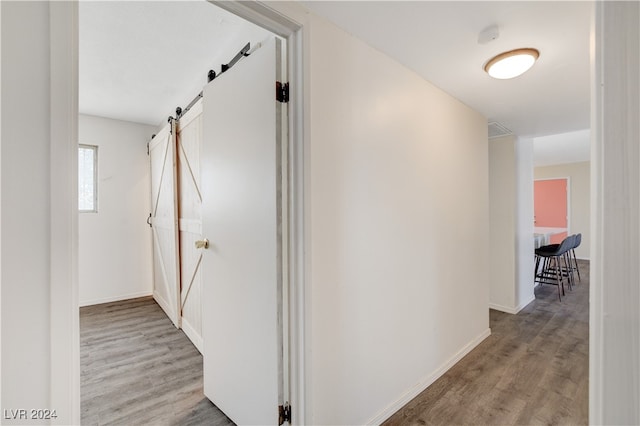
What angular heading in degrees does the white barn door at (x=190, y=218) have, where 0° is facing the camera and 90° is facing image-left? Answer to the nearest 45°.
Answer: approximately 90°

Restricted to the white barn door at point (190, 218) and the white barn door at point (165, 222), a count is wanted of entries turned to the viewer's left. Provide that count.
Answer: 2

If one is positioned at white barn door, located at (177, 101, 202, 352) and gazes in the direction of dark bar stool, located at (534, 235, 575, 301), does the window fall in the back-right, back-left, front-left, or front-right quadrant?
back-left

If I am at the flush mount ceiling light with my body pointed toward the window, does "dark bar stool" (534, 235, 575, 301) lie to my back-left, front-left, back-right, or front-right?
back-right

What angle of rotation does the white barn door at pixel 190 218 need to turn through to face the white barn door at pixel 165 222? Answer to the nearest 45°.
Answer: approximately 90° to its right

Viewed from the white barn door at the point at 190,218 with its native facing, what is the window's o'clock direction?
The window is roughly at 2 o'clock from the white barn door.

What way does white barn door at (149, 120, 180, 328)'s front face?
to the viewer's left
